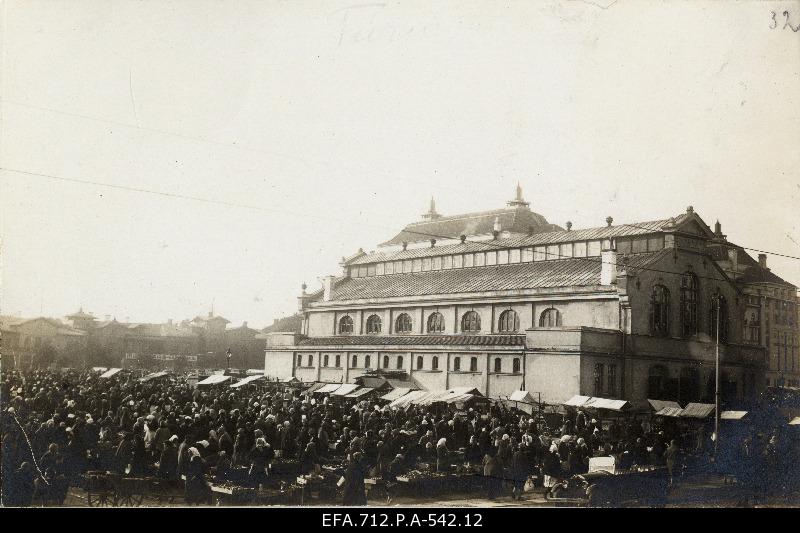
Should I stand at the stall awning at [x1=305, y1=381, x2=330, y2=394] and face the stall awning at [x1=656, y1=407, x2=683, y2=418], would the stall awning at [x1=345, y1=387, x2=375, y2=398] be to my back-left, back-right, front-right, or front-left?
front-right

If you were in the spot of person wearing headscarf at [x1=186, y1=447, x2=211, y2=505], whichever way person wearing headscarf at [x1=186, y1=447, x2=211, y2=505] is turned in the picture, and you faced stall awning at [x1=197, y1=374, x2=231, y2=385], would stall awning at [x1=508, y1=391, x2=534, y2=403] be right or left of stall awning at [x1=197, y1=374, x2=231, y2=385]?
right

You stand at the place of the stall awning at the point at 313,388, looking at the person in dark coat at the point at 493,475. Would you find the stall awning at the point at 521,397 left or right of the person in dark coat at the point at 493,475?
left

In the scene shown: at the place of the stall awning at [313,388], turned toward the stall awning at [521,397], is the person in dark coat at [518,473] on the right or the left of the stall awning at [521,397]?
right
